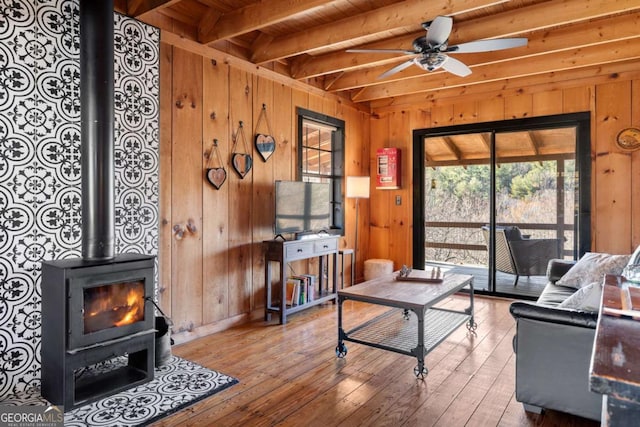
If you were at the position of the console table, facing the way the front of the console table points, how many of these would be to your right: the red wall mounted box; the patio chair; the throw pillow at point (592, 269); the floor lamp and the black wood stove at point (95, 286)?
1

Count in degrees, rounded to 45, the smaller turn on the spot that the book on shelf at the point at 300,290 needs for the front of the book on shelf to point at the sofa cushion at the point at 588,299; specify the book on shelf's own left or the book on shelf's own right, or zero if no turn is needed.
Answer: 0° — it already faces it

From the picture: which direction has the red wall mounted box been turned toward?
toward the camera

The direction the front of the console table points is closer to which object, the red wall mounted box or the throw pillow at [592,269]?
the throw pillow

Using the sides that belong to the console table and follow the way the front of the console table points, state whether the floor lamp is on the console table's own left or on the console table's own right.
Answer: on the console table's own left

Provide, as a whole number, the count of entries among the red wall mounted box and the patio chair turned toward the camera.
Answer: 1

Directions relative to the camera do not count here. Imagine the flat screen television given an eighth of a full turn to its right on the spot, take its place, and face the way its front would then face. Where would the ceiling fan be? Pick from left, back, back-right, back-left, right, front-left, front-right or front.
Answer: front-left

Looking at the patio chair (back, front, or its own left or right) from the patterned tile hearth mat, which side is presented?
back

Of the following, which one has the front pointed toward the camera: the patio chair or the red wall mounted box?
the red wall mounted box

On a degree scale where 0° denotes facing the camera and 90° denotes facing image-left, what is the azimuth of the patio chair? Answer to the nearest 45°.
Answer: approximately 225°

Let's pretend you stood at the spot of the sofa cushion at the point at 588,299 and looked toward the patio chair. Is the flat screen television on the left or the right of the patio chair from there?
left

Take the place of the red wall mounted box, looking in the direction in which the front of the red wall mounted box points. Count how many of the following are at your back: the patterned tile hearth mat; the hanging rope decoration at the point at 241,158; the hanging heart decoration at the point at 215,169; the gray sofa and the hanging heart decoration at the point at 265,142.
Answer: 0

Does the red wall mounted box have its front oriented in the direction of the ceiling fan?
yes

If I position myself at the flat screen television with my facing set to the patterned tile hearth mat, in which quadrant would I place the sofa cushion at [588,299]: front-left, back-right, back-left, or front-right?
front-left

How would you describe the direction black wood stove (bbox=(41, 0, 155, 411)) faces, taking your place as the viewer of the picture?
facing the viewer and to the right of the viewer

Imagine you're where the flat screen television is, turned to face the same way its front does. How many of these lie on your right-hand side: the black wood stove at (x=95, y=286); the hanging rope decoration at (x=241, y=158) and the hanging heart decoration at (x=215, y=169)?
3
